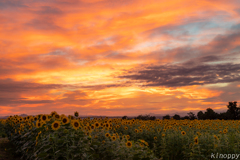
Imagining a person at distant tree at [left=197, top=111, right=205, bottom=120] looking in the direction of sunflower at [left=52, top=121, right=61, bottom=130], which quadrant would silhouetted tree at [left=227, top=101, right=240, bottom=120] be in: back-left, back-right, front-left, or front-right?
back-left

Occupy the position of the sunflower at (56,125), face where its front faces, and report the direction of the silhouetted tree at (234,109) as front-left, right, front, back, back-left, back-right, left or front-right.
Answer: back-left

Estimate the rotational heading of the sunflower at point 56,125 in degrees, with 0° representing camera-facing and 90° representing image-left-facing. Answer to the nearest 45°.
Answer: approximately 0°

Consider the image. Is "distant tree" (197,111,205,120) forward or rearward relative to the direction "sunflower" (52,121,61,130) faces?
rearward
